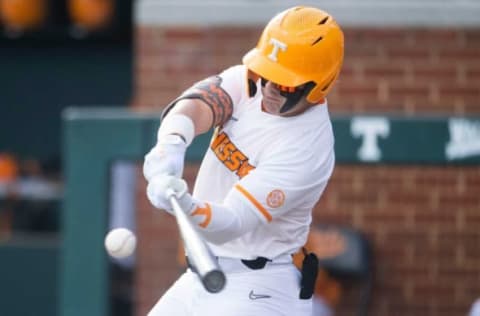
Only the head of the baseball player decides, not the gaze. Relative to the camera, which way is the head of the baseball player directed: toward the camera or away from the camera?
toward the camera

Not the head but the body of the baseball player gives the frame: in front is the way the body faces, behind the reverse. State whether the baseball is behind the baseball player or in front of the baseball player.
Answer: in front

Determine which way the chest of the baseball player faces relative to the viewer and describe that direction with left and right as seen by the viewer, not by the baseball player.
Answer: facing the viewer and to the left of the viewer
